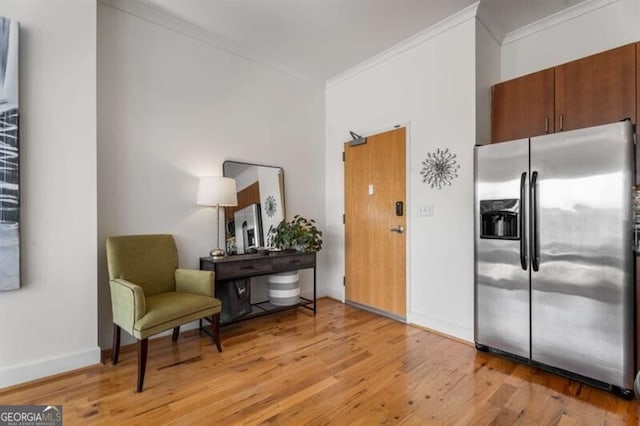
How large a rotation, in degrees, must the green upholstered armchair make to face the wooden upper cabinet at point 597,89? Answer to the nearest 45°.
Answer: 0° — it already faces it

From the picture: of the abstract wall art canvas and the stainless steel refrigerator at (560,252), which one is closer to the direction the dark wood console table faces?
the stainless steel refrigerator

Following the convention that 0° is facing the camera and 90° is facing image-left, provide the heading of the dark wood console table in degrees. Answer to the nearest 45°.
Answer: approximately 315°

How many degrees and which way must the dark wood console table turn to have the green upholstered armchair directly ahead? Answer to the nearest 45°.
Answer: approximately 90° to its right

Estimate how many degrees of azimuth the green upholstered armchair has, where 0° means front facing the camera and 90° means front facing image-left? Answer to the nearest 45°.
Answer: approximately 315°

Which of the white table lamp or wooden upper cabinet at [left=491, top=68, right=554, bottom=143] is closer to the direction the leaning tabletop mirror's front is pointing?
the wooden upper cabinet

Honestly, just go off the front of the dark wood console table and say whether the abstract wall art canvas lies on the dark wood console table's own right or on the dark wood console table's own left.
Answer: on the dark wood console table's own right

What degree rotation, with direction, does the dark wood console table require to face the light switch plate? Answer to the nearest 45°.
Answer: approximately 45° to its left

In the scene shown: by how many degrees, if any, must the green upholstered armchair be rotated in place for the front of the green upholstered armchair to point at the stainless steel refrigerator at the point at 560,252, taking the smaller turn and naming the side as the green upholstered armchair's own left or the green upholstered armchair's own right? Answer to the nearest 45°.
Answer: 0° — it already faces it

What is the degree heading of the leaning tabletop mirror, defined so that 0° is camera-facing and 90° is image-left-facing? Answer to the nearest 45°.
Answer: approximately 315°
